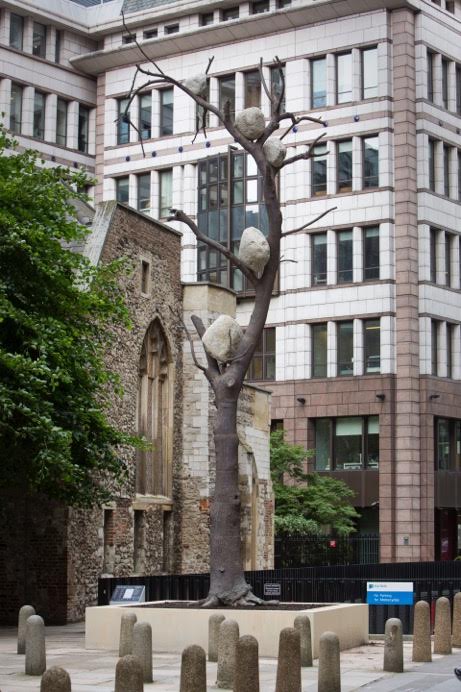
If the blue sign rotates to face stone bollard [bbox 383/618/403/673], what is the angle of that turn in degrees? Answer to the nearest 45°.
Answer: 0° — it already faces it

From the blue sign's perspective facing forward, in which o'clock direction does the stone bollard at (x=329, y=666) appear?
The stone bollard is roughly at 12 o'clock from the blue sign.

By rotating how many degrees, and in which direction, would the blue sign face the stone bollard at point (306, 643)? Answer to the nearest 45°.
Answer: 0° — it already faces it

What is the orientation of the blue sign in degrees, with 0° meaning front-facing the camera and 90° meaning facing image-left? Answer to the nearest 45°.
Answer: approximately 0°

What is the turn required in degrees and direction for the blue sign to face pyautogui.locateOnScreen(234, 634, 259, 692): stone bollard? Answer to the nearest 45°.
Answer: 0° — it already faces it

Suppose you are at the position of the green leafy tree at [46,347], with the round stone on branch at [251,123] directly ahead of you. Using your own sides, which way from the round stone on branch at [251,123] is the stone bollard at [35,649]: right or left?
right

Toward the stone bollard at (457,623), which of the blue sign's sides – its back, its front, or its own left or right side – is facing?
left
